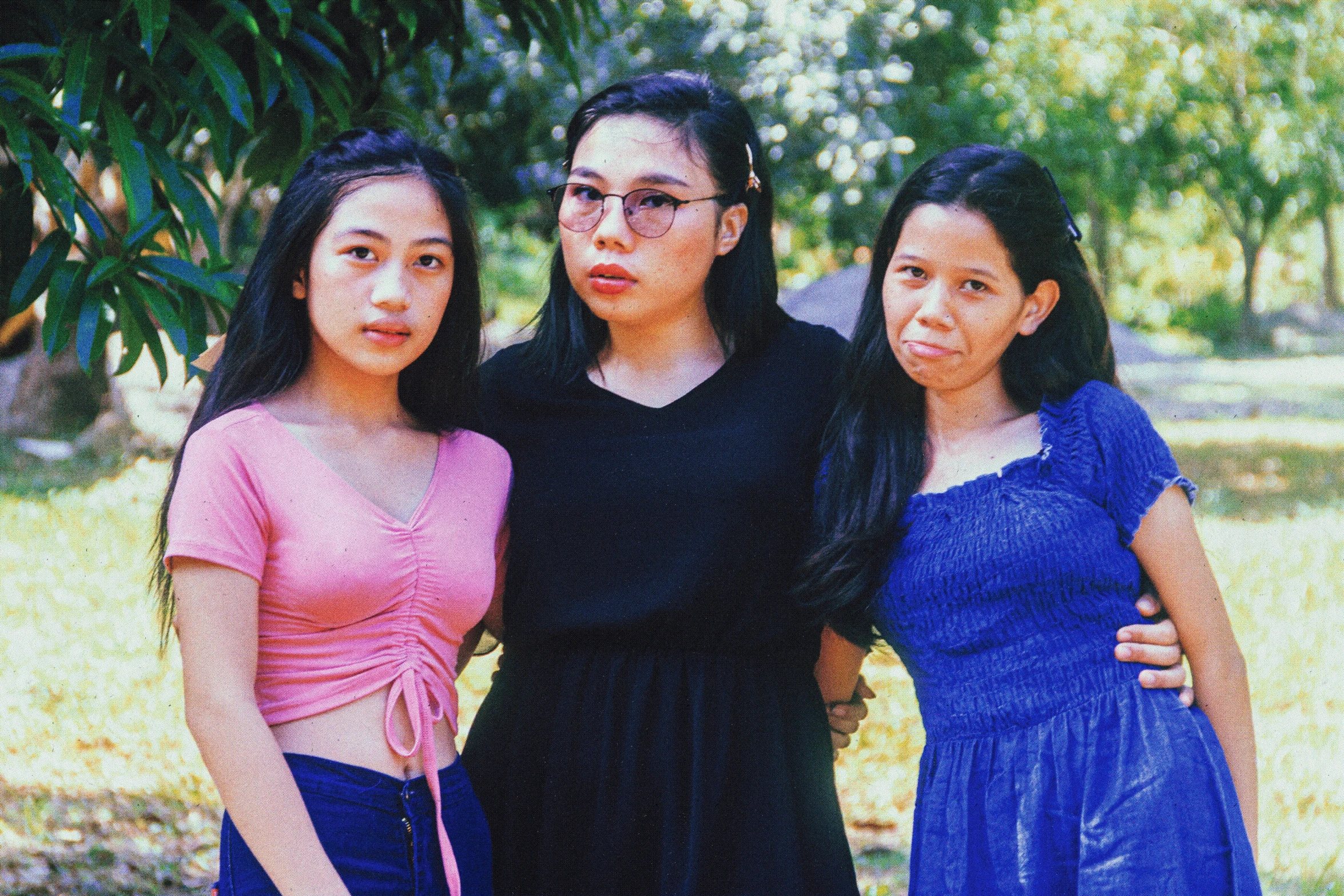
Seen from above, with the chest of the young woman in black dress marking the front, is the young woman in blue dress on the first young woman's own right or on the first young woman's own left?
on the first young woman's own left

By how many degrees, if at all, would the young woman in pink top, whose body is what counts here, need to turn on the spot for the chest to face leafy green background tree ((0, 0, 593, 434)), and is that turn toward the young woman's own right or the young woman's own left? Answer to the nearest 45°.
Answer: approximately 180°

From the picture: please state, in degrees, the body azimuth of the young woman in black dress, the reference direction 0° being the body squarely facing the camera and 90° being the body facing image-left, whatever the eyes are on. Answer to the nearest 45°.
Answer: approximately 0°

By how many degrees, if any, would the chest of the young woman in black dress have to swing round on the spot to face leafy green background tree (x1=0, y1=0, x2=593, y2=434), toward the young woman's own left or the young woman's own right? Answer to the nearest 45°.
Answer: approximately 90° to the young woman's own right
